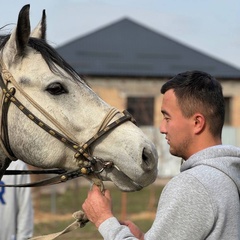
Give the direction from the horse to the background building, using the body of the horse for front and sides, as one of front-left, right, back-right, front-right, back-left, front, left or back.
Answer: left

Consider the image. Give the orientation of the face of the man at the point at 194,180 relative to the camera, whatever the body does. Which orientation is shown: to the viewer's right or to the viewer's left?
to the viewer's left

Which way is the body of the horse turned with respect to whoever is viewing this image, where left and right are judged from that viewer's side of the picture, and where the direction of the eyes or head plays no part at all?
facing to the right of the viewer
